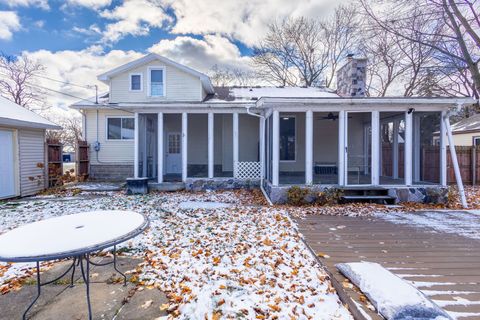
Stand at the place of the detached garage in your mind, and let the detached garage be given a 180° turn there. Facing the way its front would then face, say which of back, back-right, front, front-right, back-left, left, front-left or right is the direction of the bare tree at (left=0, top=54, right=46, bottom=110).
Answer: front-right

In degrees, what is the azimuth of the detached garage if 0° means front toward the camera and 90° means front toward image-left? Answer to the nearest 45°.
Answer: approximately 315°

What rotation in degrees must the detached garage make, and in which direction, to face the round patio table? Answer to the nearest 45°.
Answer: approximately 45° to its right

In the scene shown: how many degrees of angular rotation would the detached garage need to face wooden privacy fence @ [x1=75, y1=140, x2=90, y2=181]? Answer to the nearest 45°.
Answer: approximately 90° to its left
